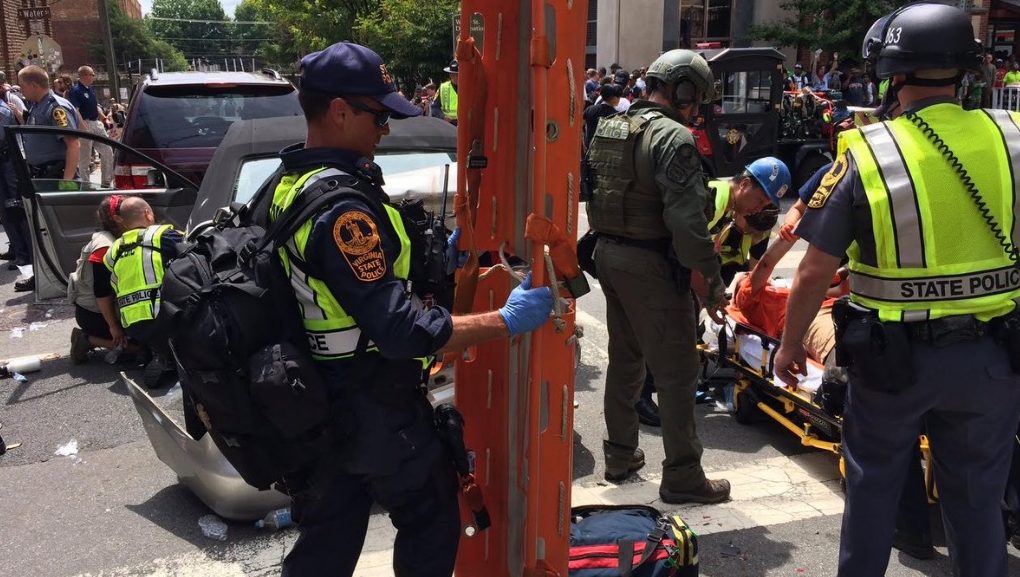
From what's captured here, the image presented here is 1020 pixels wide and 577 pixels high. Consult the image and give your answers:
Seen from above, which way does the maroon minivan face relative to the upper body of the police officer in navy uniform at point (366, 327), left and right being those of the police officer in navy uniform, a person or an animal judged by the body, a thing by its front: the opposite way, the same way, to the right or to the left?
to the left

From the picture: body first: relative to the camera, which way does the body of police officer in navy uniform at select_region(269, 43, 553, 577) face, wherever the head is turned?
to the viewer's right

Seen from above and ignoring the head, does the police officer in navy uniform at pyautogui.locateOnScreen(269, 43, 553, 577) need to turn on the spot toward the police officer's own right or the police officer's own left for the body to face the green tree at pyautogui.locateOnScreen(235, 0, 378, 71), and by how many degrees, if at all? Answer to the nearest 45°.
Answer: approximately 90° to the police officer's own left

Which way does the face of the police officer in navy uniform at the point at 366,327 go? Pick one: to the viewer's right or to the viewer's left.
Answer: to the viewer's right

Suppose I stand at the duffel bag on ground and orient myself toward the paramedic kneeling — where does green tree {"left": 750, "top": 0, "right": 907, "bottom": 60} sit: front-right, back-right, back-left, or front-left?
front-right

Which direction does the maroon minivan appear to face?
away from the camera

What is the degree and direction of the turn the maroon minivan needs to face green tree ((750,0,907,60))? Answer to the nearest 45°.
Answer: approximately 45° to its right

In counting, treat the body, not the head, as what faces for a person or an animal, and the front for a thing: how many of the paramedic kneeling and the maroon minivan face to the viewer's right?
0

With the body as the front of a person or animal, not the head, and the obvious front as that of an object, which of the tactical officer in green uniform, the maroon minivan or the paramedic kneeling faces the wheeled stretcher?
the tactical officer in green uniform

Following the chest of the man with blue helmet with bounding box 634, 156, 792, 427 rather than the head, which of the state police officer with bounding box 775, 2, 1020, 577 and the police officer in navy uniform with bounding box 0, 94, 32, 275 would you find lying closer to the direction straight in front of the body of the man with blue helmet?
the state police officer

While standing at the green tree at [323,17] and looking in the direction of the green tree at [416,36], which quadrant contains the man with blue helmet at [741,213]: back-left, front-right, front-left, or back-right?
front-right

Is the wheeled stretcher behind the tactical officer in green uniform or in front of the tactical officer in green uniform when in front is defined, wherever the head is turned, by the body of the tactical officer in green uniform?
in front
